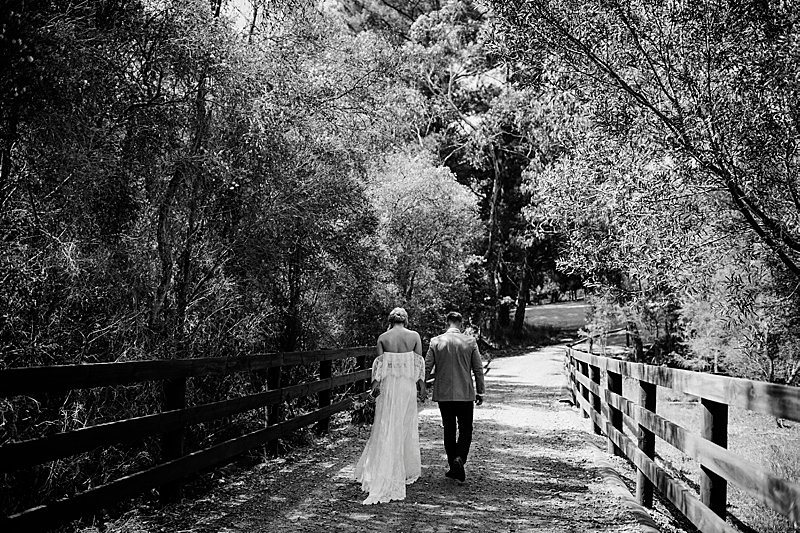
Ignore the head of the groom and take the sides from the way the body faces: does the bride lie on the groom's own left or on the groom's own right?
on the groom's own left

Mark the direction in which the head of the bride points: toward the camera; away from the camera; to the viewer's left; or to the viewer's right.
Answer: away from the camera

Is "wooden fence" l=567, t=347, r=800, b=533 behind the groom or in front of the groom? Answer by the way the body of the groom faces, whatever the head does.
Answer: behind

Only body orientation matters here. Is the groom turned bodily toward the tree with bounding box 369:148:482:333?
yes

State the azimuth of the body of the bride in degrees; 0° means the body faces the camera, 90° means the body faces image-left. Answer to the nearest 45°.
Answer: approximately 180°

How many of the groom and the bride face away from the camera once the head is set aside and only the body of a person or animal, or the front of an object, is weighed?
2

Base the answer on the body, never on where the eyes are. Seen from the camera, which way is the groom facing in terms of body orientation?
away from the camera

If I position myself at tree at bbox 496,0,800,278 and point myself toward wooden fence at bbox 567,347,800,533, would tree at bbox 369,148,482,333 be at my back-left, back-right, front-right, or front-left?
back-right

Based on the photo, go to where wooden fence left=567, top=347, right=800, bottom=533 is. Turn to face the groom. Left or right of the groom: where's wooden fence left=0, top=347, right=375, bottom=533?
left

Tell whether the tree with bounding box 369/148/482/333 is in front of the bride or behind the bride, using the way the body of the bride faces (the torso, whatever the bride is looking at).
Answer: in front
